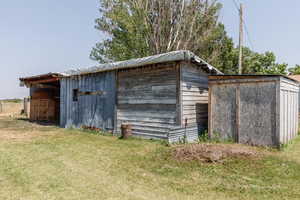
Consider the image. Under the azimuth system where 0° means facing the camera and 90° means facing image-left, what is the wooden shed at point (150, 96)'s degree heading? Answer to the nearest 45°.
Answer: approximately 45°

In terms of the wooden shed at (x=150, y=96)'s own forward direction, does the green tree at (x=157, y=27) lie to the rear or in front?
to the rear
